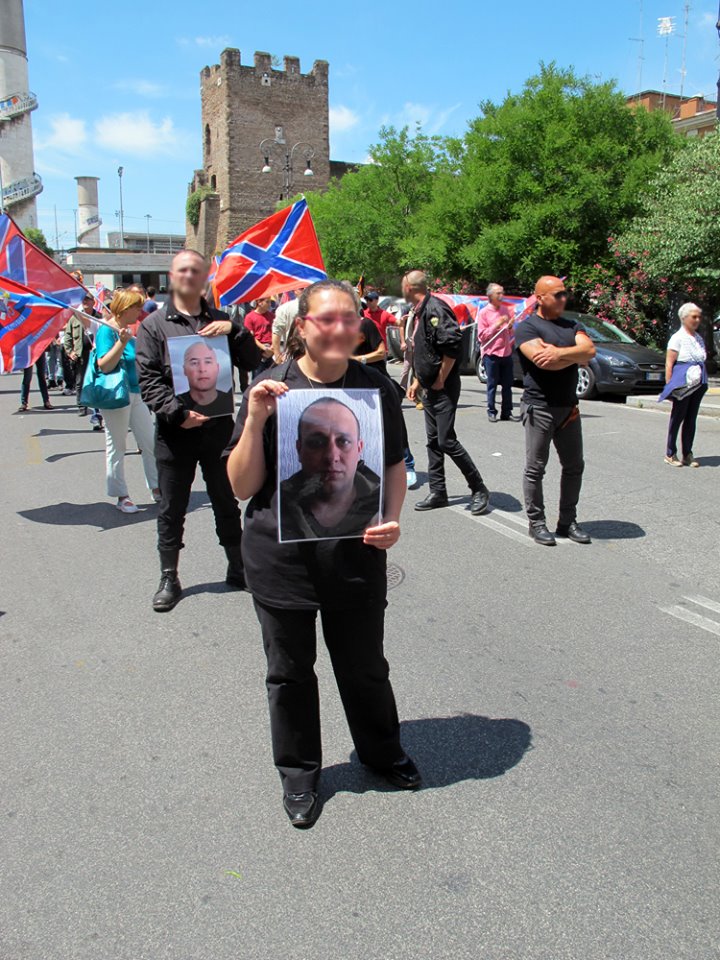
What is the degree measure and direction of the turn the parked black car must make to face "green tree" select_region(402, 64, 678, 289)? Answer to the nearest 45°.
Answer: approximately 135° to its left

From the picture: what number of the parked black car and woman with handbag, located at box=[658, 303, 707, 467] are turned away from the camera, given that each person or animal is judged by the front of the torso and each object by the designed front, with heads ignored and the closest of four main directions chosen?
0

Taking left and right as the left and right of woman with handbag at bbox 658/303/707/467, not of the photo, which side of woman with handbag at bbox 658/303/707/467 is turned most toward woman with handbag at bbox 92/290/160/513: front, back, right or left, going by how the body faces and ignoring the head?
right

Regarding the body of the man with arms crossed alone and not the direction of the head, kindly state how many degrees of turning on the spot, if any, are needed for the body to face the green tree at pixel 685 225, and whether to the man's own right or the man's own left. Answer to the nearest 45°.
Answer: approximately 135° to the man's own left

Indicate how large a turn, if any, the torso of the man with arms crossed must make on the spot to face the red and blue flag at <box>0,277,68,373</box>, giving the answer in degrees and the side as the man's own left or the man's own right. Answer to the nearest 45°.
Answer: approximately 135° to the man's own right

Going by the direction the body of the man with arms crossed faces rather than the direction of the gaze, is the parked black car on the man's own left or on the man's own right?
on the man's own left

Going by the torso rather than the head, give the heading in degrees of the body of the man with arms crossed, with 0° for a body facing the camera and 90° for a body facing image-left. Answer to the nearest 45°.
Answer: approximately 315°

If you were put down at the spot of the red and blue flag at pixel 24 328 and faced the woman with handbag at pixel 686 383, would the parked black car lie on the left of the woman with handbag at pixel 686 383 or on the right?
left

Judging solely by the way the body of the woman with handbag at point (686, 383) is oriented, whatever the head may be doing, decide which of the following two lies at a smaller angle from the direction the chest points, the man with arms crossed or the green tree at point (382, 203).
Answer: the man with arms crossed

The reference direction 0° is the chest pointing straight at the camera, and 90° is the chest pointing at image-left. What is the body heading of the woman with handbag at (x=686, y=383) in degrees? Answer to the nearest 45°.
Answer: approximately 315°
